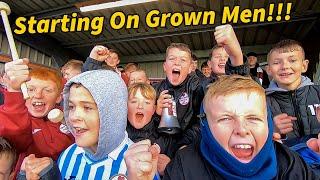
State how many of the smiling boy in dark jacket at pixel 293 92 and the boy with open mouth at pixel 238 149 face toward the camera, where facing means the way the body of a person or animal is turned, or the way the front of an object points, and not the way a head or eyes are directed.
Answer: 2

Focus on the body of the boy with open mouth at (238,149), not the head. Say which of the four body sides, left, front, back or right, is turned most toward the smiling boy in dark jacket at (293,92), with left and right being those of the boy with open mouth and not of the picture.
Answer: back

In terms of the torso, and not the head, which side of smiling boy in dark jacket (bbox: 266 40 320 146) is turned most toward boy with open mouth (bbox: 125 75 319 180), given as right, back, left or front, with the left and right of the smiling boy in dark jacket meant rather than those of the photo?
front

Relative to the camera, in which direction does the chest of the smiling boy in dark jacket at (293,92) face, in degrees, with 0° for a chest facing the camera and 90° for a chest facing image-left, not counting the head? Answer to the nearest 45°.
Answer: approximately 0°
